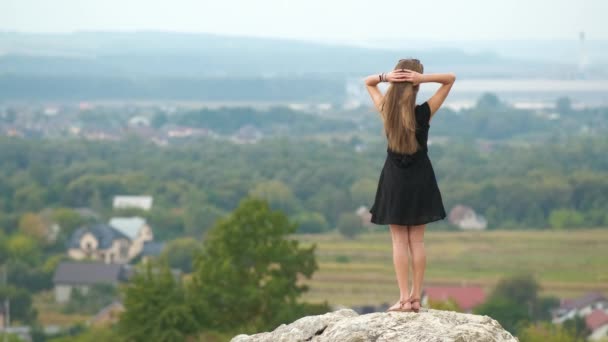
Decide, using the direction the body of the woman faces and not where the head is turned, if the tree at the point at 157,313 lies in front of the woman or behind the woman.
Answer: in front

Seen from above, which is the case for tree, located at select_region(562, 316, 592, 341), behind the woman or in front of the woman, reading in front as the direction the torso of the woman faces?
in front

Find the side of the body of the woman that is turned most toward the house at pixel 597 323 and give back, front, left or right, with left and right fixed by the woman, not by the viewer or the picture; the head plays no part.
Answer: front

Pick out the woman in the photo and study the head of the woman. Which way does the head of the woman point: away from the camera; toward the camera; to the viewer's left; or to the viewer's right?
away from the camera

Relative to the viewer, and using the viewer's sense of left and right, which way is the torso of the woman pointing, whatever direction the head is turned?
facing away from the viewer
